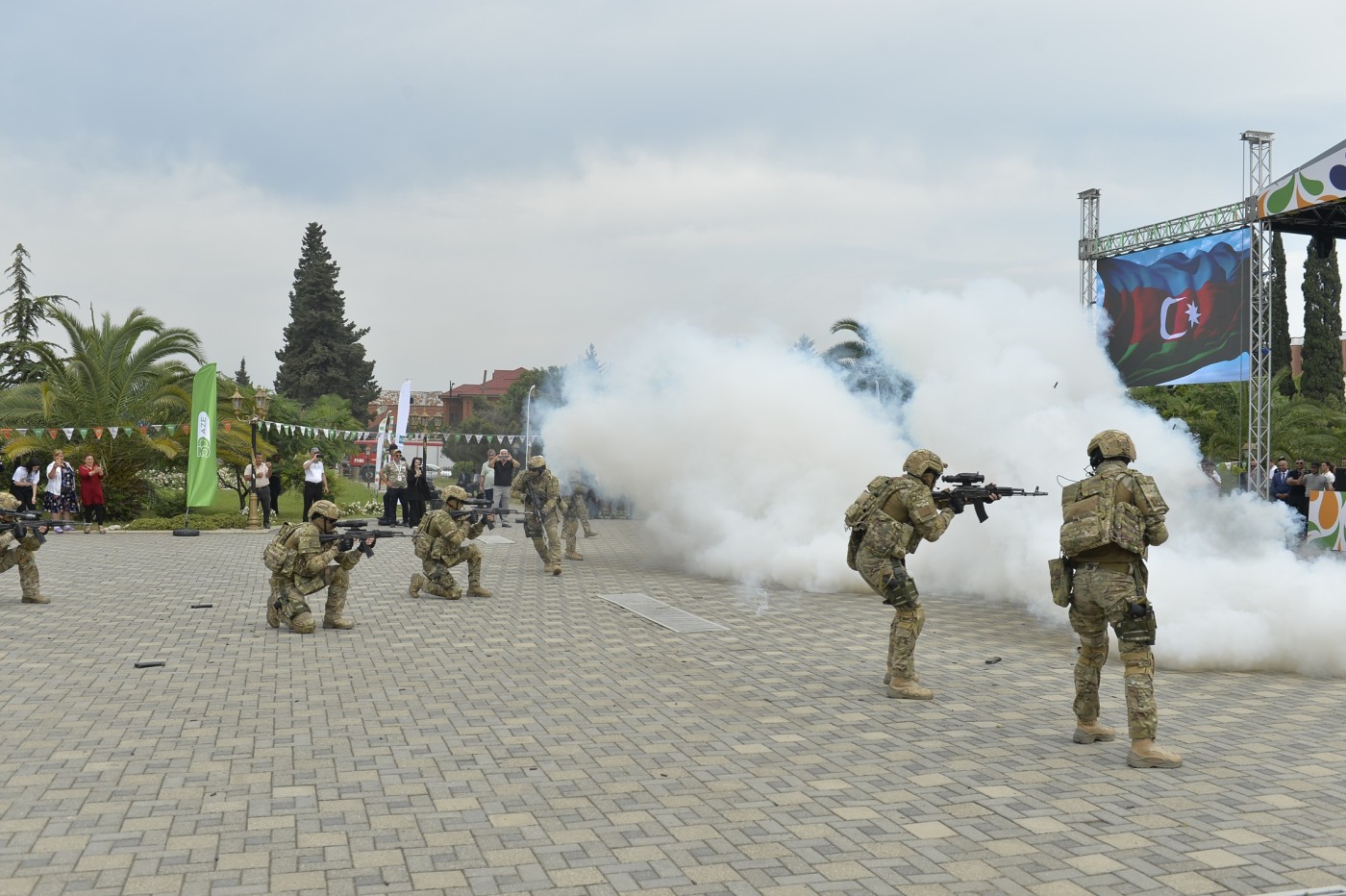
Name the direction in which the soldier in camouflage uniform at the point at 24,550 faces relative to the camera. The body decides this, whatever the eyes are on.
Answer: to the viewer's right

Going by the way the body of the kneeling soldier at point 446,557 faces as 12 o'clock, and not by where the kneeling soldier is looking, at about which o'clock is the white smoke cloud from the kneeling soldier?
The white smoke cloud is roughly at 12 o'clock from the kneeling soldier.

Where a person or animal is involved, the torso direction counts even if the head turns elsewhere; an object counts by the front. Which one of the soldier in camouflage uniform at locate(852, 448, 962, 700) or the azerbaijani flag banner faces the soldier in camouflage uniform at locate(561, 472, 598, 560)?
the azerbaijani flag banner

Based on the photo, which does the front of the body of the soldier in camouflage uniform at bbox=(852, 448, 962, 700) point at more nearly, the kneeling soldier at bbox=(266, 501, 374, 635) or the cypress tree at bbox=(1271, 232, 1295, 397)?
the cypress tree

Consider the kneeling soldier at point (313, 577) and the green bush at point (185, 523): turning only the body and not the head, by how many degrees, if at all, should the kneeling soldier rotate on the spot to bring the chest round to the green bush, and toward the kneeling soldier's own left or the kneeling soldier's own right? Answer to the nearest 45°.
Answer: approximately 90° to the kneeling soldier's own left

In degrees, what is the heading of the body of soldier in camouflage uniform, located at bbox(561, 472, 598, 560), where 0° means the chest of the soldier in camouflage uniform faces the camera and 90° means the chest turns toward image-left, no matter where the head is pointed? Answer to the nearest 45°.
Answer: approximately 270°

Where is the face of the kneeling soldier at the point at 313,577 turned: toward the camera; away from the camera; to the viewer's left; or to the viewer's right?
to the viewer's right

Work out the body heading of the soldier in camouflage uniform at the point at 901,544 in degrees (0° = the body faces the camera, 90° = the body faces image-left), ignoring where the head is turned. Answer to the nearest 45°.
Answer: approximately 270°

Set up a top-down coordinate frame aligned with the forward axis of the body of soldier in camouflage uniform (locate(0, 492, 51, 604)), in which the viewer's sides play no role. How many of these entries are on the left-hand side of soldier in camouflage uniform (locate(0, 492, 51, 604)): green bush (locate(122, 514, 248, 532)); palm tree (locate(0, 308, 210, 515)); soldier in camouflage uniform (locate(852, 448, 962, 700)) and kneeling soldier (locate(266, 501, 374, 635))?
2

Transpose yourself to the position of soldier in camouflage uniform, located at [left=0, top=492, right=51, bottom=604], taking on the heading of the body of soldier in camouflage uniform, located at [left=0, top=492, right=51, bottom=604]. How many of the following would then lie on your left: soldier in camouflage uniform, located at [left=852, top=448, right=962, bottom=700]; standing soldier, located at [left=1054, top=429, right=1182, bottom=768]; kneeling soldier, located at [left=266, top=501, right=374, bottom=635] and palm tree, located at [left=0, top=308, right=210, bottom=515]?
1

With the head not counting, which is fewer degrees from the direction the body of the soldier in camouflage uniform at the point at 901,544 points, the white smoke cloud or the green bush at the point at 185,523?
the white smoke cloud

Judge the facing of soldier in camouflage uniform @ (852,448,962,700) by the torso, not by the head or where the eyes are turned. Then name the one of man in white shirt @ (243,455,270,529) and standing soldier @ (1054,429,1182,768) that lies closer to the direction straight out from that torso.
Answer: the standing soldier

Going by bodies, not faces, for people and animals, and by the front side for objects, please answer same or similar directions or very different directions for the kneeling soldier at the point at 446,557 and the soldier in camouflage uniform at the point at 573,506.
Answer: same or similar directions

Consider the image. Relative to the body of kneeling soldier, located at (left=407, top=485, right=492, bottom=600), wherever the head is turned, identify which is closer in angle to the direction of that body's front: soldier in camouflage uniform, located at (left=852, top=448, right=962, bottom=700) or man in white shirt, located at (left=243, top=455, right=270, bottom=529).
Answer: the soldier in camouflage uniform

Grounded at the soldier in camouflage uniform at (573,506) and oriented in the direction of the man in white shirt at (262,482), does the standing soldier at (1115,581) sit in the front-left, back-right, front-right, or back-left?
back-left

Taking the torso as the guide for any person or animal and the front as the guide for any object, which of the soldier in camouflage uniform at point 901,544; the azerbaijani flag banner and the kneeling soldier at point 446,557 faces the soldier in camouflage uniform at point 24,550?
the azerbaijani flag banner
